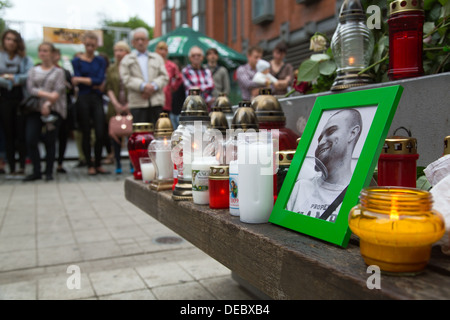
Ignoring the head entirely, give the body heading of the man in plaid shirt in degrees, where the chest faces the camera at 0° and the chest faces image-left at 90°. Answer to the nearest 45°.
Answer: approximately 0°

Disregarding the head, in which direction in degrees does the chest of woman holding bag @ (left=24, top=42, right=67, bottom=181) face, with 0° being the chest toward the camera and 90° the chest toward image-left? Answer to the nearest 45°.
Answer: approximately 45°

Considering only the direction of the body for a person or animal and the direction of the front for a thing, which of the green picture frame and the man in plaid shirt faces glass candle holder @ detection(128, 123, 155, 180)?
the man in plaid shirt

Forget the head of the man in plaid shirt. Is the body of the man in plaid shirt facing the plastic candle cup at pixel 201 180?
yes

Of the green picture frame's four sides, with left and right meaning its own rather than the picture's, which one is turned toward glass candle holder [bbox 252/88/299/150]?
right

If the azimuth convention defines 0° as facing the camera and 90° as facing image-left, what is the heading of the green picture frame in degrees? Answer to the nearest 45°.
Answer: approximately 45°

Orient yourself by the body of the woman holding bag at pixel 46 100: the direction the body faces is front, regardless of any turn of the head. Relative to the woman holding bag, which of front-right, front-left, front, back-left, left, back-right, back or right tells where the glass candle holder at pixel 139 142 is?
front-left

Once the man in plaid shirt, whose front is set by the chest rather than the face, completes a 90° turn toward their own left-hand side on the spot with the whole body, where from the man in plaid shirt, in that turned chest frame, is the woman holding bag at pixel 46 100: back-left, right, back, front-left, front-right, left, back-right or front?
back

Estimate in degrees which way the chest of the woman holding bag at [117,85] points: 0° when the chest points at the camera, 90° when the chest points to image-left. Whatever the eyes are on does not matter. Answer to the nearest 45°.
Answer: approximately 315°

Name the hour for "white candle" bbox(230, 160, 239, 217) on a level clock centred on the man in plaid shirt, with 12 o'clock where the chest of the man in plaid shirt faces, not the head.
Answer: The white candle is roughly at 12 o'clock from the man in plaid shirt.

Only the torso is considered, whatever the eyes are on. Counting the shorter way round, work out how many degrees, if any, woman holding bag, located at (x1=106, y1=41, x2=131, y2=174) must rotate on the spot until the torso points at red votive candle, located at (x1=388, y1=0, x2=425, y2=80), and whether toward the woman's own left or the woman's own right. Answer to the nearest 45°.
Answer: approximately 45° to the woman's own right

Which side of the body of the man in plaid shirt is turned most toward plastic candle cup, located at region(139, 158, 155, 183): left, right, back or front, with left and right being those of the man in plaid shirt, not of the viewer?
front

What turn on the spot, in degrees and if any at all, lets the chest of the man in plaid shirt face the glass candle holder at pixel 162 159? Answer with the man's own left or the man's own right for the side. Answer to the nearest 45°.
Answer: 0° — they already face it
